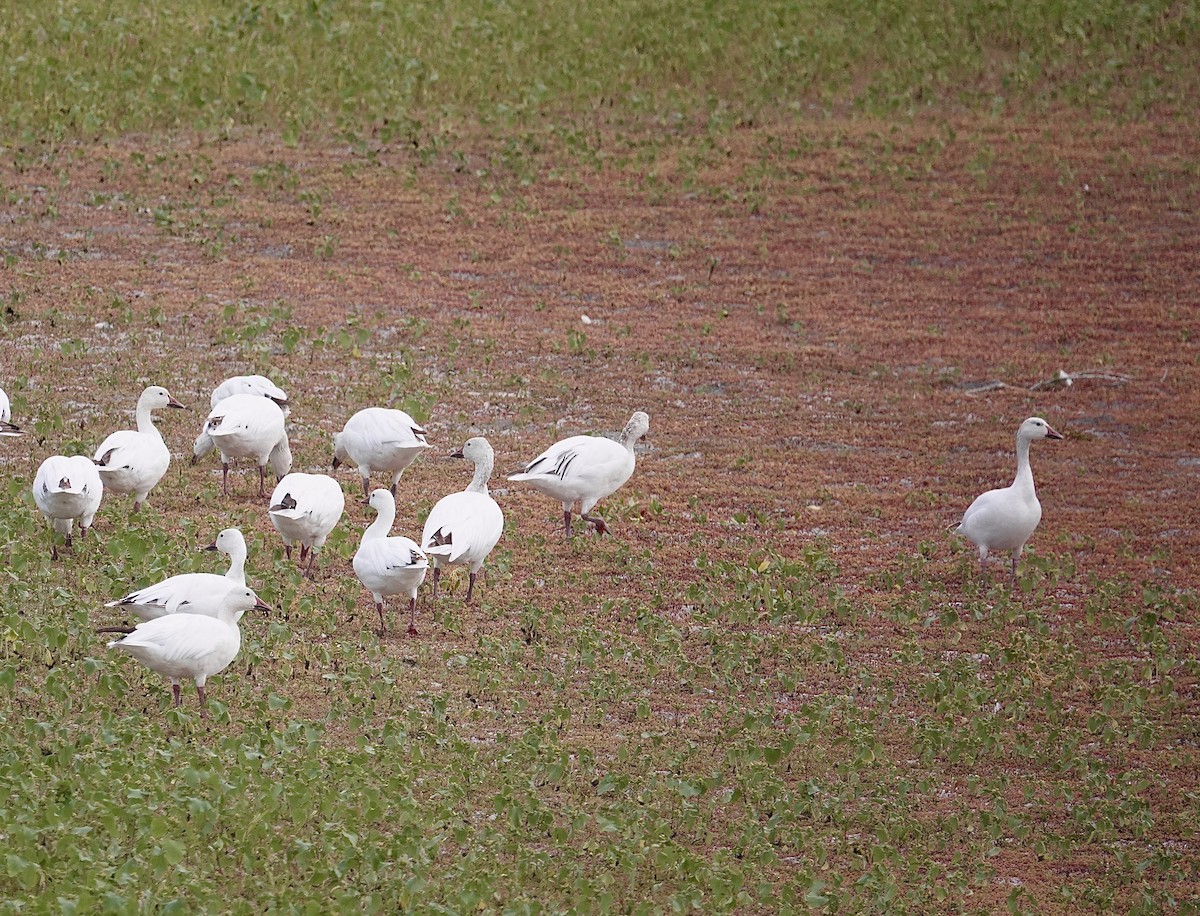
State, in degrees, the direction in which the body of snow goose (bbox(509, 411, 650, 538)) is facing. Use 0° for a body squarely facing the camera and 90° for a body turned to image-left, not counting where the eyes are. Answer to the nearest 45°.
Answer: approximately 270°

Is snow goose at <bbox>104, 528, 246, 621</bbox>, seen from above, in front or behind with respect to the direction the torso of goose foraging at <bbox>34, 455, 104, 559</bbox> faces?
behind

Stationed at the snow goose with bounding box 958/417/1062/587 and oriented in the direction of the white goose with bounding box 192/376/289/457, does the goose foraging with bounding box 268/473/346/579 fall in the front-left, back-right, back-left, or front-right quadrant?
front-left

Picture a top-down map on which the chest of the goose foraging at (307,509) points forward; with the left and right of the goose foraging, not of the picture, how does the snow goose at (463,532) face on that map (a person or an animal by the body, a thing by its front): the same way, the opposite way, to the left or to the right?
the same way

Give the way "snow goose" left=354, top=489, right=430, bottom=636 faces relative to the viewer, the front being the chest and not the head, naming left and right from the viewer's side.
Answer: facing away from the viewer and to the left of the viewer

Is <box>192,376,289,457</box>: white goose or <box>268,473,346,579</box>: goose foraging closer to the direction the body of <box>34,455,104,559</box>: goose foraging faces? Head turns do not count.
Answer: the white goose

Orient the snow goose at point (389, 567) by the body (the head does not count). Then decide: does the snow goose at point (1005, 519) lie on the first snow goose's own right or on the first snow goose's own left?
on the first snow goose's own right

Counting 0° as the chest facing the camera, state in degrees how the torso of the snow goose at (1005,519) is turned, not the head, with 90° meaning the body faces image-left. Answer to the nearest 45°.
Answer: approximately 315°

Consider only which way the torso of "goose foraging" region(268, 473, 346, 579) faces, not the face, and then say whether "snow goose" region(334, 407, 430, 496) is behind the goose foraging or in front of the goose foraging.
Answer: in front

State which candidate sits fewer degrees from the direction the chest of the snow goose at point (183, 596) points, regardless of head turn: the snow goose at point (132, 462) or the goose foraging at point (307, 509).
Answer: the goose foraging

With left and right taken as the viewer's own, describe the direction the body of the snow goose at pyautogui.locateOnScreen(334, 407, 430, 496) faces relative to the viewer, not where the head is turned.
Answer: facing to the left of the viewer

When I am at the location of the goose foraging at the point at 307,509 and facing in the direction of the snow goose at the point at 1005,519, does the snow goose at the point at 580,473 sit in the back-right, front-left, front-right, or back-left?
front-left

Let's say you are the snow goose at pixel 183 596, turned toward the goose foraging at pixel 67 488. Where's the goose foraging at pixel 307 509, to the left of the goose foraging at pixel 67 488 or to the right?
right

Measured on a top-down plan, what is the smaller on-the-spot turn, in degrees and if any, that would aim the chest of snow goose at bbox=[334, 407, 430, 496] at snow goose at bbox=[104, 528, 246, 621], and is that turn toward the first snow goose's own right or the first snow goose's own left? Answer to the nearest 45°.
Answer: approximately 45° to the first snow goose's own left

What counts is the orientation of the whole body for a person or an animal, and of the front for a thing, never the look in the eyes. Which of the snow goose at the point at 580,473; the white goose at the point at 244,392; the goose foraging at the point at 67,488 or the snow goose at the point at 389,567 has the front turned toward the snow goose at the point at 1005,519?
the snow goose at the point at 580,473

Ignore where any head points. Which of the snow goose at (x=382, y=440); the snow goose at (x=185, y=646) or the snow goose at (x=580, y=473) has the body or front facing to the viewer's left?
the snow goose at (x=382, y=440)

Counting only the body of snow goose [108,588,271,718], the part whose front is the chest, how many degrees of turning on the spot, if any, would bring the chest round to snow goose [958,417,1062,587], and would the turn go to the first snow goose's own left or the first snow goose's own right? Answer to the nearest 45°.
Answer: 0° — it already faces it

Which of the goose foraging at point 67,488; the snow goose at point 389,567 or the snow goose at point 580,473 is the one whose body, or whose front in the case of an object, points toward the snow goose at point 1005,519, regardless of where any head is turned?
the snow goose at point 580,473
